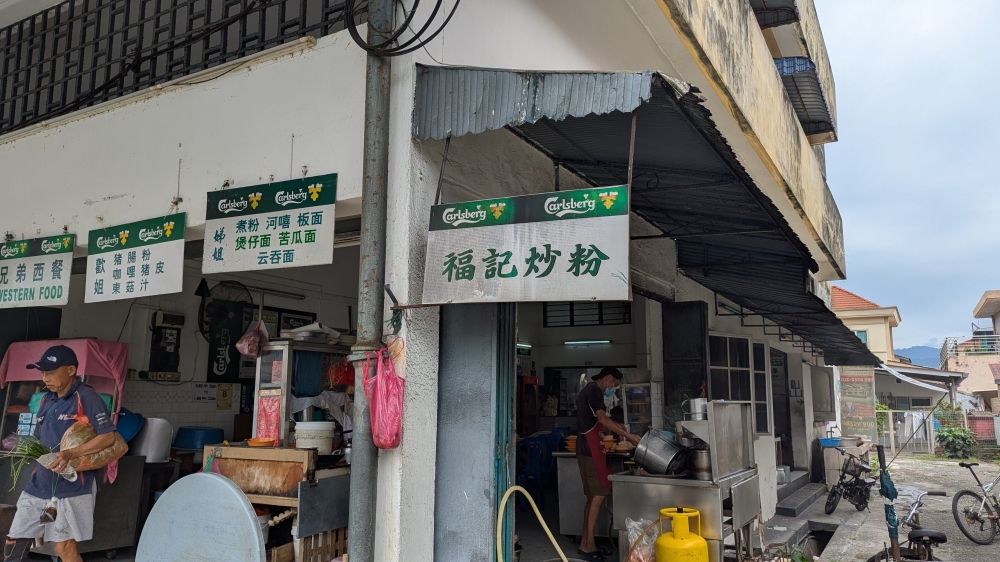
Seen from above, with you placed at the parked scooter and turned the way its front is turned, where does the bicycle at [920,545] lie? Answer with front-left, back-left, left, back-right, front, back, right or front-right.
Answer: front-left

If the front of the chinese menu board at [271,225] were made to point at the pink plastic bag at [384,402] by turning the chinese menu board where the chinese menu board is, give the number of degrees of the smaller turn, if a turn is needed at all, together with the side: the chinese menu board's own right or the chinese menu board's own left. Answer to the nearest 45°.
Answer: approximately 90° to the chinese menu board's own left

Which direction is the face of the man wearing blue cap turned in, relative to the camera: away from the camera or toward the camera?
toward the camera

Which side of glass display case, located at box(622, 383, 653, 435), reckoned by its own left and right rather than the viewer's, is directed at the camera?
front

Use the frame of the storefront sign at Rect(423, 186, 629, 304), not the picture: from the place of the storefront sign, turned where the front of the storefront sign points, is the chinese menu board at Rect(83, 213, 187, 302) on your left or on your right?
on your right

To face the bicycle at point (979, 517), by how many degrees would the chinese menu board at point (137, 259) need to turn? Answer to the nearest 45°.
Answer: approximately 135° to its left

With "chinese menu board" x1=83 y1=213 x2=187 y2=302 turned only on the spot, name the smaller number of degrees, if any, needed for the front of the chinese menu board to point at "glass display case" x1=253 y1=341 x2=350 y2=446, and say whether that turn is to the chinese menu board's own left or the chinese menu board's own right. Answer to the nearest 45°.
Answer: approximately 90° to the chinese menu board's own left

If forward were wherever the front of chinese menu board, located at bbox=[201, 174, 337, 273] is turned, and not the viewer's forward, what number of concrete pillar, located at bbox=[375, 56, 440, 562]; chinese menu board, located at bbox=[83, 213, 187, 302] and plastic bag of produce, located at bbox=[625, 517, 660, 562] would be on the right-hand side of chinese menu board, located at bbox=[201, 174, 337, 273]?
1

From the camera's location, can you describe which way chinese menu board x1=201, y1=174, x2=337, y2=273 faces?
facing the viewer and to the left of the viewer
